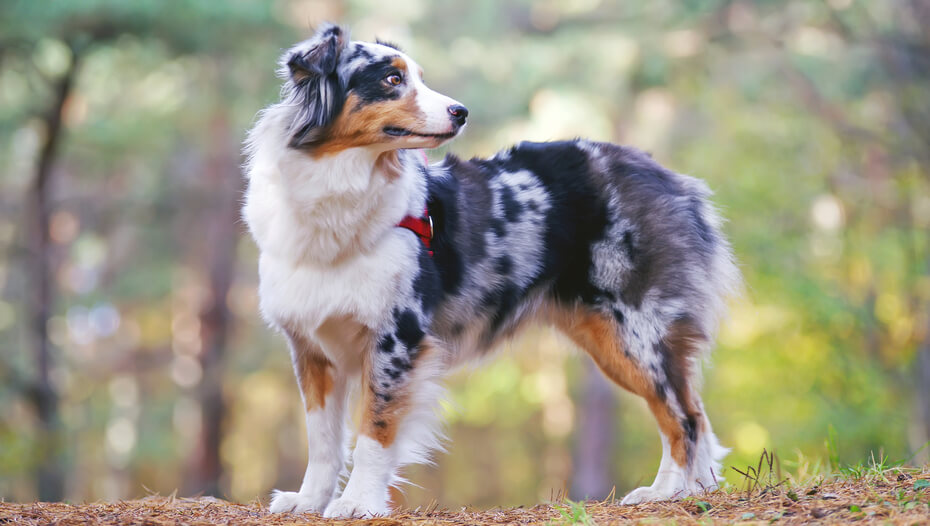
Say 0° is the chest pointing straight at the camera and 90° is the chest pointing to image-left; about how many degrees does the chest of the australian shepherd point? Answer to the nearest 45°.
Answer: approximately 45°

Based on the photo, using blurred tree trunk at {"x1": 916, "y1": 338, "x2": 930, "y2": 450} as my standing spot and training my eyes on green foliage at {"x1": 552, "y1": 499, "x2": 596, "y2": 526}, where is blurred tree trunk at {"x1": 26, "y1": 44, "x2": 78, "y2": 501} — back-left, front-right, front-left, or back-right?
front-right

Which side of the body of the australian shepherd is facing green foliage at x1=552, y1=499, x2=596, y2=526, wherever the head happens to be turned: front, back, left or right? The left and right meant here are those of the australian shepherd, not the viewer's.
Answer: left

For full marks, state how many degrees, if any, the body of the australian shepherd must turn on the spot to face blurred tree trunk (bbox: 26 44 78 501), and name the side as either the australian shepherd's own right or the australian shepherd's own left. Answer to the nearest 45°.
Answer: approximately 90° to the australian shepherd's own right

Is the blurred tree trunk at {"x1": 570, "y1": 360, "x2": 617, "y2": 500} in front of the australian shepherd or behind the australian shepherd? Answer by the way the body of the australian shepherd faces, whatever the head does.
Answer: behind

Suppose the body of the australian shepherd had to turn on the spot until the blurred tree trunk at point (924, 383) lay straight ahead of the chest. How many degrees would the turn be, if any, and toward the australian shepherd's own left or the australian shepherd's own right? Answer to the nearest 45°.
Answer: approximately 180°

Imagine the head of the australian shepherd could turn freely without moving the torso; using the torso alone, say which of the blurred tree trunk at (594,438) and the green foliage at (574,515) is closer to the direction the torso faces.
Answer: the green foliage

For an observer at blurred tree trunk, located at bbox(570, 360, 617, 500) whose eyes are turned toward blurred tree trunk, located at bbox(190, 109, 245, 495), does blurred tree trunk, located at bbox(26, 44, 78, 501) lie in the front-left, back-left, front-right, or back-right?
front-left
